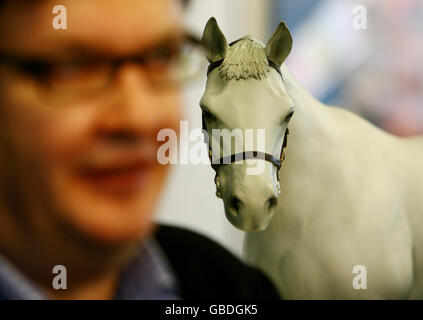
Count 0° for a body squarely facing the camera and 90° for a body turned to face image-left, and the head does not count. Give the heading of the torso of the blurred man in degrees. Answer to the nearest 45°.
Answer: approximately 315°

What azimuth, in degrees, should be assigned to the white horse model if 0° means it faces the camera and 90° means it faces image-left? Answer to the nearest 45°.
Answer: approximately 45°
